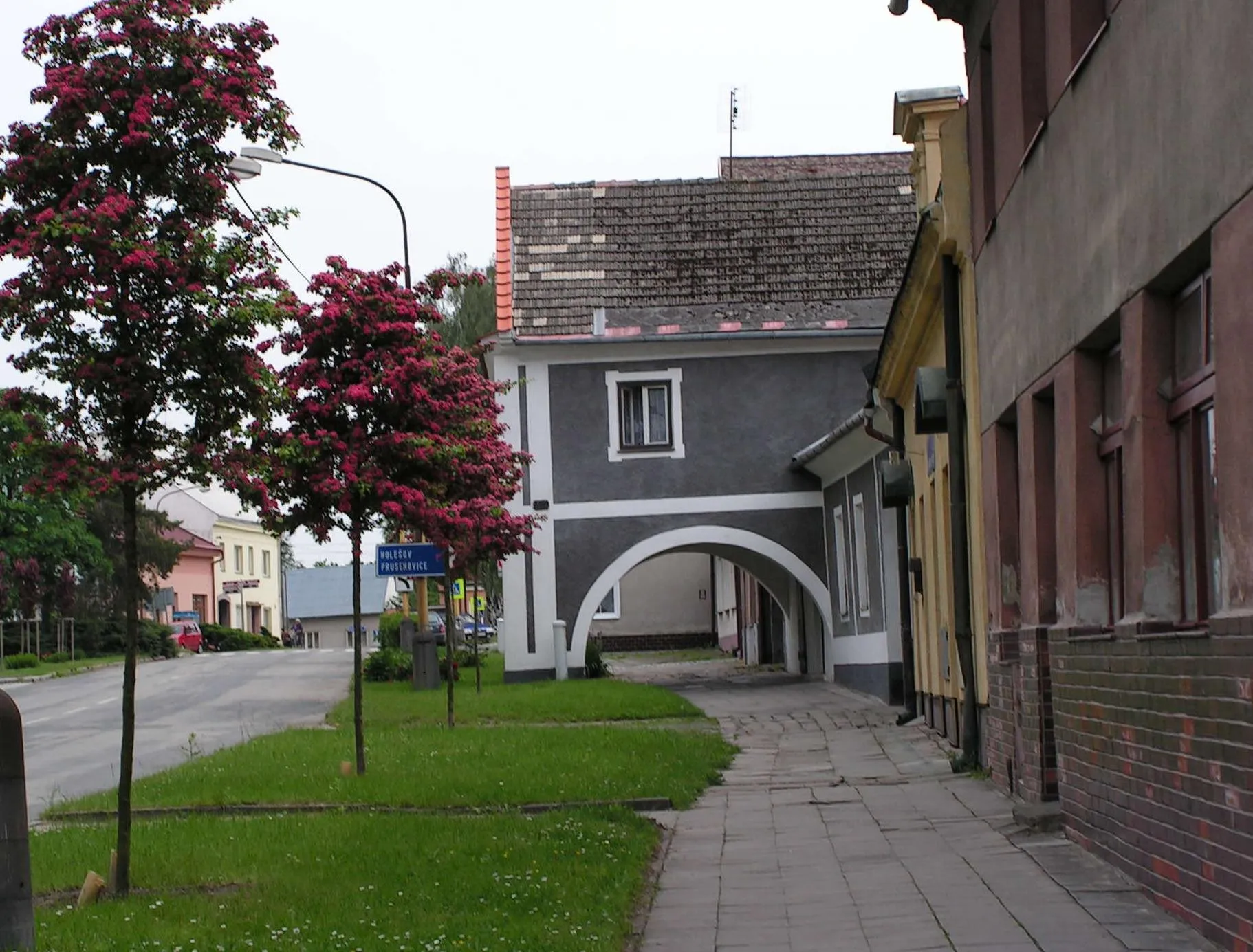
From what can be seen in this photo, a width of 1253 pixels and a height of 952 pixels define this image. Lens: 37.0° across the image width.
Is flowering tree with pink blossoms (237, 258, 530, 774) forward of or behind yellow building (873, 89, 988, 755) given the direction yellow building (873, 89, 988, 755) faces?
forward

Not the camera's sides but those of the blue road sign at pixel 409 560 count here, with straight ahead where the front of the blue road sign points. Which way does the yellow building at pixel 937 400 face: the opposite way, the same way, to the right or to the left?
to the right

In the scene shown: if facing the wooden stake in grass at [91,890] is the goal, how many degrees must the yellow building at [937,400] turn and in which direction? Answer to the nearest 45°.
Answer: approximately 45° to its left

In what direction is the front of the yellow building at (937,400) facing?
to the viewer's left

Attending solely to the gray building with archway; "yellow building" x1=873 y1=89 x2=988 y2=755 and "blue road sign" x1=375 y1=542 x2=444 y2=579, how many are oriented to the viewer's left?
1

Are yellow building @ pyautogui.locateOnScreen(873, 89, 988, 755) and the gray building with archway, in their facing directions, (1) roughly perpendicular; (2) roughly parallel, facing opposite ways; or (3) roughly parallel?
roughly perpendicular

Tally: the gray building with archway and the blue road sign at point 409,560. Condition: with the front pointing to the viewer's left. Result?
0

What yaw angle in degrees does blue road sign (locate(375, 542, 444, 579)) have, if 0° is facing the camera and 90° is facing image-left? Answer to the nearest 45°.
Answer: approximately 0°

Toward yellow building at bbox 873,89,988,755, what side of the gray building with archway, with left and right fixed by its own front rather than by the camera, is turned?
front

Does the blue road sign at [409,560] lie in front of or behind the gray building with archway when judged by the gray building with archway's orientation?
in front

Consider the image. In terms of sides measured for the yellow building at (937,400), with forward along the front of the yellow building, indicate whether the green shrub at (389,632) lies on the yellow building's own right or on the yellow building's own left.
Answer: on the yellow building's own right

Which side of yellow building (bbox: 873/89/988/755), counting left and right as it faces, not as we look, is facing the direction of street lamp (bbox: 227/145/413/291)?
front
